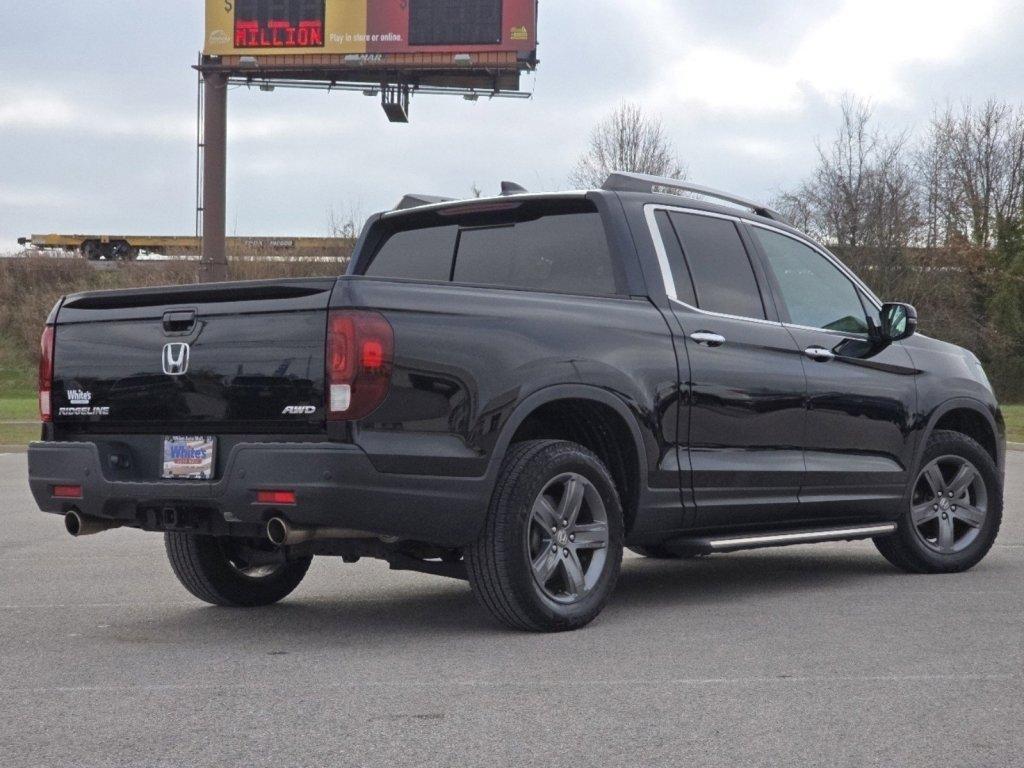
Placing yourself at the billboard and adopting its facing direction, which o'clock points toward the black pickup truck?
The black pickup truck is roughly at 12 o'clock from the billboard.

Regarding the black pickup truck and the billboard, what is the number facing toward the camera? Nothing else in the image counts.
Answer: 1

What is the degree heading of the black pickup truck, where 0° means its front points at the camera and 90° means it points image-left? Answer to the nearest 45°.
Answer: approximately 225°

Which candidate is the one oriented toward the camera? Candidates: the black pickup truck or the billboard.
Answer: the billboard

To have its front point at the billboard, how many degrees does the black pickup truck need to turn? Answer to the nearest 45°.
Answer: approximately 45° to its left

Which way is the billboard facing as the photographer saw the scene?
facing the viewer
